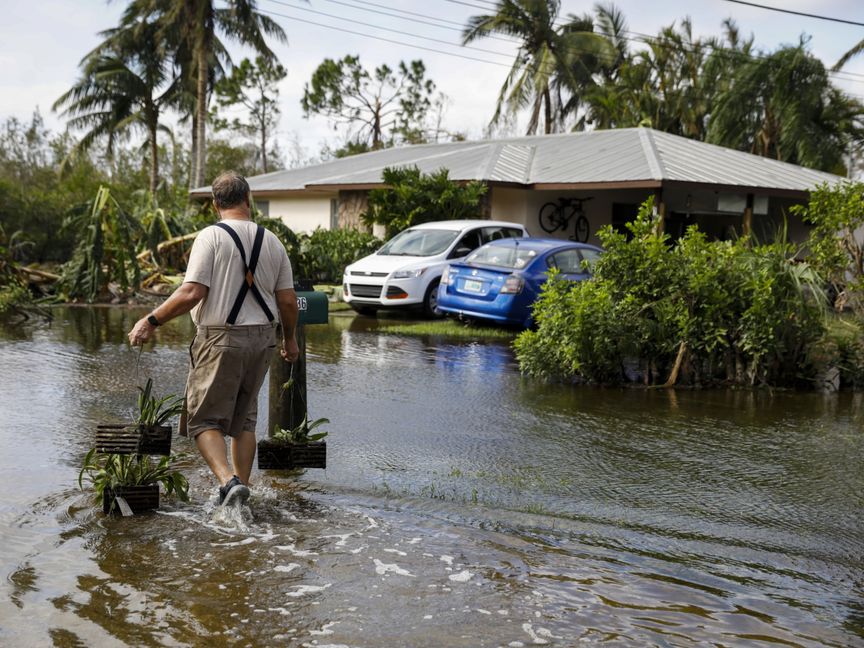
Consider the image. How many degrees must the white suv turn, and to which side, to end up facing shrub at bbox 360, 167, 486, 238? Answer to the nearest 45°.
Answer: approximately 135° to its right

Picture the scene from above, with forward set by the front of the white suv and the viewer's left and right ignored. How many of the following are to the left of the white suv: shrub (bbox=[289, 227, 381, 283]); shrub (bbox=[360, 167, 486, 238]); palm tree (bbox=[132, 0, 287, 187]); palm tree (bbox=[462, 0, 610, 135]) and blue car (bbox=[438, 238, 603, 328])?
1

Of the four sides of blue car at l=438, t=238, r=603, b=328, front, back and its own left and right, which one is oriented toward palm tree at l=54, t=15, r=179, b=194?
left

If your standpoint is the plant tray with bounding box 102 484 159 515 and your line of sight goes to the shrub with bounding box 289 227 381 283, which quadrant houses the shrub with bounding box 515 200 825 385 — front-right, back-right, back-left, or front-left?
front-right

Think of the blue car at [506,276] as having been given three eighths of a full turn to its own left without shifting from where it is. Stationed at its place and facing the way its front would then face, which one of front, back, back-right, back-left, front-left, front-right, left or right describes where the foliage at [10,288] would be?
front

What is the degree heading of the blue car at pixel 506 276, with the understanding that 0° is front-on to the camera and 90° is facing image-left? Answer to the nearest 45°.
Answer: approximately 225°

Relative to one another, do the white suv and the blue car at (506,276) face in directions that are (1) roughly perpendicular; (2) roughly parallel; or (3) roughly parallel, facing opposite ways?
roughly parallel, facing opposite ways

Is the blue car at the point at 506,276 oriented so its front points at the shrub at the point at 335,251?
no

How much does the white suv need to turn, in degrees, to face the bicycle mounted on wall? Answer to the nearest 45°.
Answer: approximately 180°

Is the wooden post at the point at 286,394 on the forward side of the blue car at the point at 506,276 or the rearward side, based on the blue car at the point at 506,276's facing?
on the rearward side

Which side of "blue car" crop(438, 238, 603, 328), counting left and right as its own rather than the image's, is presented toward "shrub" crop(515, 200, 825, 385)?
right

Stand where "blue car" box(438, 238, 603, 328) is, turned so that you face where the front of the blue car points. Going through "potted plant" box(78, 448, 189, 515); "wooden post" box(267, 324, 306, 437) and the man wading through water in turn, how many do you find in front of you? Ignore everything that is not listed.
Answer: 0

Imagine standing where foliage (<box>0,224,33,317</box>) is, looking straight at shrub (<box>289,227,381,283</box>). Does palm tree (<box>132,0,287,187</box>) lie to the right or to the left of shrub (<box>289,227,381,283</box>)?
left

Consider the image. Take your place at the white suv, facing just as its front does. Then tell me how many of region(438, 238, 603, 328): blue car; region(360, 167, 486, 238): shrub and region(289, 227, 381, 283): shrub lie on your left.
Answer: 1

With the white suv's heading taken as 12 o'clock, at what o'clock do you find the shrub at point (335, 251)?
The shrub is roughly at 4 o'clock from the white suv.

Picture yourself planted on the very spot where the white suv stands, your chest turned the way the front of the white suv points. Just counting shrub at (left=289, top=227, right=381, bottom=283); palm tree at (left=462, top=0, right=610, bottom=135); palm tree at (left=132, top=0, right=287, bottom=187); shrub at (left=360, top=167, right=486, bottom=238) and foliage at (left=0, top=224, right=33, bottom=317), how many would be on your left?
0

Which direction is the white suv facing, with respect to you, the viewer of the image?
facing the viewer and to the left of the viewer

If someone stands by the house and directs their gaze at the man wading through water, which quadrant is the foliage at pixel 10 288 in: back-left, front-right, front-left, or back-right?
front-right

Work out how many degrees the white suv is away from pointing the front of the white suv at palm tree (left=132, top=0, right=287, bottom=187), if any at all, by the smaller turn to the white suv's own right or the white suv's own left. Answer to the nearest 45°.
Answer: approximately 90° to the white suv's own right

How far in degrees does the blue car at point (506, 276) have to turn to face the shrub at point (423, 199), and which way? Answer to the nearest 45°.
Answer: approximately 45° to its left
